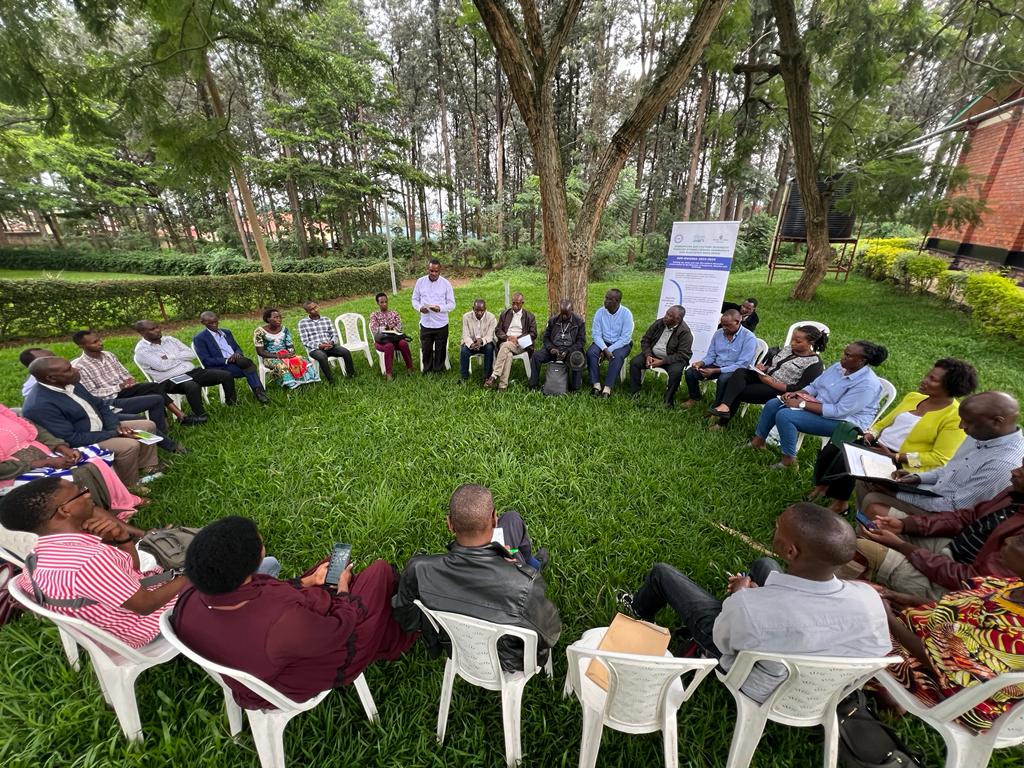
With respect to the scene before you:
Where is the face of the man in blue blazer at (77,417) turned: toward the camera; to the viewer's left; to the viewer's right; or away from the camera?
to the viewer's right

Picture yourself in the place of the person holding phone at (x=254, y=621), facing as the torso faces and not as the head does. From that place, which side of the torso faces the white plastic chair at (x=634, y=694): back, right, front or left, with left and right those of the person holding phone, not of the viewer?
right

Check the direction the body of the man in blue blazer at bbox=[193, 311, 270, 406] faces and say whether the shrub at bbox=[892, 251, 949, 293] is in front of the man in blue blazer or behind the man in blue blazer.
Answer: in front

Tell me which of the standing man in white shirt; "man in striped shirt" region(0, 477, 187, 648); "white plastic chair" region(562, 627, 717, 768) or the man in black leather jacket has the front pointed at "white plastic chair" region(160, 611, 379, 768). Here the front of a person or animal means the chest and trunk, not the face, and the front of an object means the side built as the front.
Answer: the standing man in white shirt

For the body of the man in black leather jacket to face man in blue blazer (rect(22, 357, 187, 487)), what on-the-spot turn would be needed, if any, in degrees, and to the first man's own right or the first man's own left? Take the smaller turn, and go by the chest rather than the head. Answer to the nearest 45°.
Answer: approximately 45° to the first man's own left

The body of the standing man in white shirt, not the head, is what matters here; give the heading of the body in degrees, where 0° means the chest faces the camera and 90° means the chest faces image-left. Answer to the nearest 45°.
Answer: approximately 0°

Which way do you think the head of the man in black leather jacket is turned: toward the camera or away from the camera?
away from the camera

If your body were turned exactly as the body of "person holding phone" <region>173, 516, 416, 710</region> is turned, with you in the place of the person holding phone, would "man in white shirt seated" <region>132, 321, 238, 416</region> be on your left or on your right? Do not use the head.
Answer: on your left

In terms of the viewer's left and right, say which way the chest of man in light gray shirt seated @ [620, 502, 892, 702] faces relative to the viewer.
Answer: facing away from the viewer and to the left of the viewer

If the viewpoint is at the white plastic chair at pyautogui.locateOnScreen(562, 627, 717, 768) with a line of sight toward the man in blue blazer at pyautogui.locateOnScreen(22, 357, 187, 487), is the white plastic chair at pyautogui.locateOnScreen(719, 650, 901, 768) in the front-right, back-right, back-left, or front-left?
back-right

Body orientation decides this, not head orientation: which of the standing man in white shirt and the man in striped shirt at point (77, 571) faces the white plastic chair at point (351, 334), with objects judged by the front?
the man in striped shirt

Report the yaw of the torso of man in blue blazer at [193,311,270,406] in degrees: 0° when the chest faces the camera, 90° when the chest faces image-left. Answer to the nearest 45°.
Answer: approximately 315°

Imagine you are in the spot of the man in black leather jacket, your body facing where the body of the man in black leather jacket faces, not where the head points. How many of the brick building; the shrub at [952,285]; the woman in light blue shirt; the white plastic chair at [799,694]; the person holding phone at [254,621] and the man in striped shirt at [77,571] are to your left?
2

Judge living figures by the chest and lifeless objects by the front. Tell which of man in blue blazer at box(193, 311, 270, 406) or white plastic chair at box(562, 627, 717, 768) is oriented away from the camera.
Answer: the white plastic chair

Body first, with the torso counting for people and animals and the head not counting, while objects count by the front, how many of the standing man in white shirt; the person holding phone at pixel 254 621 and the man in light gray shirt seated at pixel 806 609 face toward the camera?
1

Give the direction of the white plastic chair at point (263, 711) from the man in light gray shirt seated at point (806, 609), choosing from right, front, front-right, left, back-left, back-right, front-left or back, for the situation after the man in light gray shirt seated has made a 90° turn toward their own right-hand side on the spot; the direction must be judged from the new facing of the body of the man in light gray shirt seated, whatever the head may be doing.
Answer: back

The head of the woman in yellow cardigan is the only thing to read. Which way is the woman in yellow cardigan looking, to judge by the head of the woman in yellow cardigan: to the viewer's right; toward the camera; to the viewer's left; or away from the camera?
to the viewer's left

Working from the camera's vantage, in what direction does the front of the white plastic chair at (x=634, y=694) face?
facing away from the viewer

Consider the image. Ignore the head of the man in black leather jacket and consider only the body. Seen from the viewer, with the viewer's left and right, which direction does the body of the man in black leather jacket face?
facing away from the viewer

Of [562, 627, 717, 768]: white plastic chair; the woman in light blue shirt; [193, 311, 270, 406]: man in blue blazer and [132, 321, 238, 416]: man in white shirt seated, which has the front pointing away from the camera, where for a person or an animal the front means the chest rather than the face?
the white plastic chair
